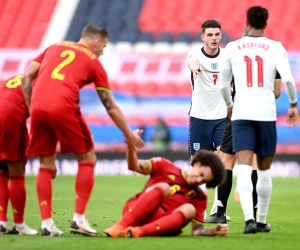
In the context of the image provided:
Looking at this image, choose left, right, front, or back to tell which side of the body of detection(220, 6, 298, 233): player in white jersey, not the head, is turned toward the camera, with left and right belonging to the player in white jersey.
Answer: back

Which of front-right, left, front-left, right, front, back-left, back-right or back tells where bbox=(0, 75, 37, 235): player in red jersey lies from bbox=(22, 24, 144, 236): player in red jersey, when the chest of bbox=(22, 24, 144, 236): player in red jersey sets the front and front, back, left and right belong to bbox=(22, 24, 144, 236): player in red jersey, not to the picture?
left

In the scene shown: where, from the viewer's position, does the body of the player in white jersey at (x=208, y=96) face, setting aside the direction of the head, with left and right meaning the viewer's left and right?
facing the viewer and to the right of the viewer

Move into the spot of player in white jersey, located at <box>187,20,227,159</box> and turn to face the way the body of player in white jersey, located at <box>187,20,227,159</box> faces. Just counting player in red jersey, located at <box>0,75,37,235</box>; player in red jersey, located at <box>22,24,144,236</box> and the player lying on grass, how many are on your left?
0

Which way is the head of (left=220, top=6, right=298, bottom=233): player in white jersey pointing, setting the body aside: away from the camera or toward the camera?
away from the camera

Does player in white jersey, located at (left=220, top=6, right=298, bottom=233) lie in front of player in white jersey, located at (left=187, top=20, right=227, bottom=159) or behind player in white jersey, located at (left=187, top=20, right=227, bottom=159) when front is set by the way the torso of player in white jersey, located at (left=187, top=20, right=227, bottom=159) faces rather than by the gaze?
in front

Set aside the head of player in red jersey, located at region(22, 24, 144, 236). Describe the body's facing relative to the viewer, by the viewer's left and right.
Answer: facing away from the viewer and to the right of the viewer

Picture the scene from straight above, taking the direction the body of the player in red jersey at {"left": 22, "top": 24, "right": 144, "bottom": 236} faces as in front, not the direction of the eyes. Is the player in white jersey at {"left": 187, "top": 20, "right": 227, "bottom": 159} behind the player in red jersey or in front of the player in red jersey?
in front

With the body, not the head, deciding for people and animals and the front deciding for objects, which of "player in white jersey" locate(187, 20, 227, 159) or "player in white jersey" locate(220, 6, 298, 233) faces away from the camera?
"player in white jersey" locate(220, 6, 298, 233)
